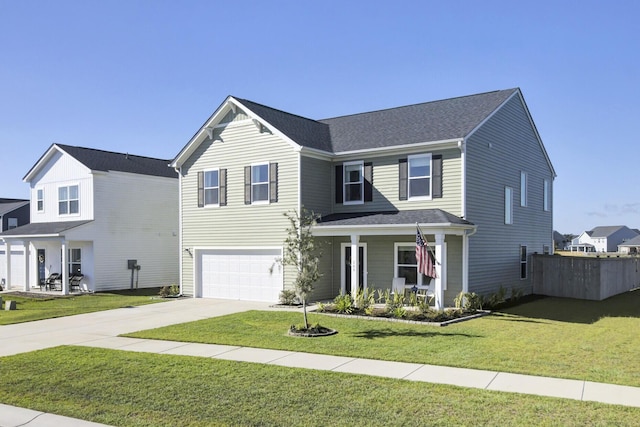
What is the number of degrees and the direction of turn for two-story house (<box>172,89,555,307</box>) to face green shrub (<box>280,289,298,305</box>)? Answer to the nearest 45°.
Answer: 0° — it already faces it

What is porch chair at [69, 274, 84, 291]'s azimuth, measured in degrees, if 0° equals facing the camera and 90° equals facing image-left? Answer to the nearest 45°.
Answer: approximately 45°

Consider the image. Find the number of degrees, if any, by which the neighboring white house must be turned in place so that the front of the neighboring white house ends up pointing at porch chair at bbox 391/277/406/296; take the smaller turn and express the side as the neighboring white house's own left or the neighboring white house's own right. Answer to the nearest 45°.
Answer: approximately 90° to the neighboring white house's own left

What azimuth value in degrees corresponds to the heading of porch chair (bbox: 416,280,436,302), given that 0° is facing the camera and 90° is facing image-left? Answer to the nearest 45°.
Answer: approximately 45°

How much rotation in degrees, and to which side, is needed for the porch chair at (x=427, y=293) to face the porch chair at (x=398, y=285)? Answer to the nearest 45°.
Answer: approximately 90° to its right

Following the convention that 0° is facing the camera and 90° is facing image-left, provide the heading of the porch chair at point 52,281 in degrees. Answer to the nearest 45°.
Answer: approximately 45°

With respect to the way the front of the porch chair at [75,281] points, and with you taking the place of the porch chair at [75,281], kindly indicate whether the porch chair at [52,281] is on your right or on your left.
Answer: on your right

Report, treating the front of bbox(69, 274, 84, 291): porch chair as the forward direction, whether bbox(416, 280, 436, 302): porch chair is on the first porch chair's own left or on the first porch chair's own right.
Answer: on the first porch chair's own left

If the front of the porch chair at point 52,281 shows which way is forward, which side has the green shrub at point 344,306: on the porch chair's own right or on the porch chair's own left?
on the porch chair's own left

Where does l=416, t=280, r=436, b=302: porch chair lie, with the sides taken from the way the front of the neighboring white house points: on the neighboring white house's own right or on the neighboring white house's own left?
on the neighboring white house's own left
